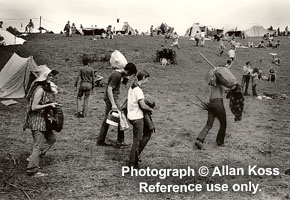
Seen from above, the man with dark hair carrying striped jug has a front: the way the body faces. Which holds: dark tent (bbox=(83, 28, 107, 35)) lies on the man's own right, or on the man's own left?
on the man's own left

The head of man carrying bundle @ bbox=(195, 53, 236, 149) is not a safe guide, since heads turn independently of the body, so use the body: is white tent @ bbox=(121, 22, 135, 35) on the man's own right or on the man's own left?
on the man's own left

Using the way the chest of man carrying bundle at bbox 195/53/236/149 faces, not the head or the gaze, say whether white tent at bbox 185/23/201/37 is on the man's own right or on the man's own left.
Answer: on the man's own left

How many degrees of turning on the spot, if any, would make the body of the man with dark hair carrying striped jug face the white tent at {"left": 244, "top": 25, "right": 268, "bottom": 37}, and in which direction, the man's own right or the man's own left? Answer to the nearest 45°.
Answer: approximately 45° to the man's own left

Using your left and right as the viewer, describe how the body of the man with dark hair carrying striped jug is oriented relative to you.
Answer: facing to the right of the viewer

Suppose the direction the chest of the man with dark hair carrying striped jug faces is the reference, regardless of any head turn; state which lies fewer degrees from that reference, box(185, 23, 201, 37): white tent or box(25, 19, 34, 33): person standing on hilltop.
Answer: the white tent

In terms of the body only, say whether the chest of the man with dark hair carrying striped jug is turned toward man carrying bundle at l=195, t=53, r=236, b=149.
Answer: yes

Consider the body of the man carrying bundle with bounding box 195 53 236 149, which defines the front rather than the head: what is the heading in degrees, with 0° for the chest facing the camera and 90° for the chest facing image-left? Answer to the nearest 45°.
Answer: approximately 225°

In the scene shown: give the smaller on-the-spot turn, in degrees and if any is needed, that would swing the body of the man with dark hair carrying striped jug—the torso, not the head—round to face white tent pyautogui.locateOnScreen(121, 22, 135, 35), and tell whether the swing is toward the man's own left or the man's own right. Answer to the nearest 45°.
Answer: approximately 90° to the man's own left
